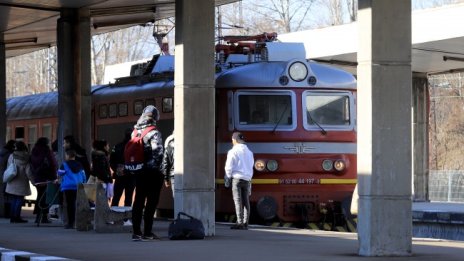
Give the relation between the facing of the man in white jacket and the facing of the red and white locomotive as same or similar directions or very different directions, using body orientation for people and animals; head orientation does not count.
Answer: very different directions

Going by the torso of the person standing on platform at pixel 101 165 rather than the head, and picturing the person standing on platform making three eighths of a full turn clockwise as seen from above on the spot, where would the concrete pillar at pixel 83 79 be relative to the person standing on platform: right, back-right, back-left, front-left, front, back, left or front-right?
back-right

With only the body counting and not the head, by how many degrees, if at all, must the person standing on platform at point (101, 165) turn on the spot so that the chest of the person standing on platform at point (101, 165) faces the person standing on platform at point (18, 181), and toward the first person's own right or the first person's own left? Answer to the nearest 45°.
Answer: approximately 135° to the first person's own left

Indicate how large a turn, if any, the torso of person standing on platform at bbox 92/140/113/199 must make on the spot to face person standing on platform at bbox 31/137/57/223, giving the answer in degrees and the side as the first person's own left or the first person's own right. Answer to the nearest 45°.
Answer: approximately 180°

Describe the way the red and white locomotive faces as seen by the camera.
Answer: facing the viewer and to the right of the viewer

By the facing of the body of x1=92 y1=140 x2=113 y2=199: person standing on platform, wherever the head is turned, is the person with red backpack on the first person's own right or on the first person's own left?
on the first person's own right

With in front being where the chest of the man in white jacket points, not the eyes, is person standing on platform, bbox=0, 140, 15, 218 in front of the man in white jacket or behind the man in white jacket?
in front

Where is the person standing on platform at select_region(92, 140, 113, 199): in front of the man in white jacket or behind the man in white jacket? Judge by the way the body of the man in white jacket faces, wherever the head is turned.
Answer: in front

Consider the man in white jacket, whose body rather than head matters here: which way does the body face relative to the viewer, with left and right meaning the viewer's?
facing away from the viewer and to the left of the viewer
